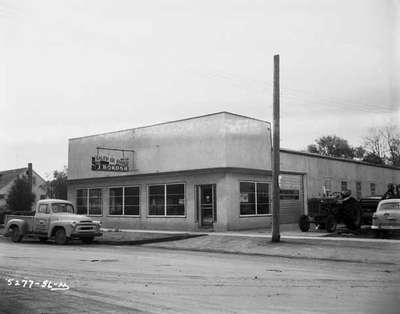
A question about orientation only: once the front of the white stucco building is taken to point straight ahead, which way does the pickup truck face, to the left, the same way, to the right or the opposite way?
to the left

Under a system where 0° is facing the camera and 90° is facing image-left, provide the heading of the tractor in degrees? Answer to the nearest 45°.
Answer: approximately 45°

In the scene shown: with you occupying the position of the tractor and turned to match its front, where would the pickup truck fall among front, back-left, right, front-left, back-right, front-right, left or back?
front-right

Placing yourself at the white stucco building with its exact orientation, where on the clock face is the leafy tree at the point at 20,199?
The leafy tree is roughly at 3 o'clock from the white stucco building.

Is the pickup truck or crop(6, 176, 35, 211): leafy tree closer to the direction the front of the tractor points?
the pickup truck

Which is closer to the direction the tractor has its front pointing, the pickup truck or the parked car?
the pickup truck

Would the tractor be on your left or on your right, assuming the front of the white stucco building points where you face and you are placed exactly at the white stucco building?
on your left

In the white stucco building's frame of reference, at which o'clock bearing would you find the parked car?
The parked car is roughly at 9 o'clock from the white stucco building.

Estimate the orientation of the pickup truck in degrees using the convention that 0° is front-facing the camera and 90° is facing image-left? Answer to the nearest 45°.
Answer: approximately 315°

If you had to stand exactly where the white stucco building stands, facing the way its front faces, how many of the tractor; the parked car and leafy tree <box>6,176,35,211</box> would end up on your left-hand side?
2
